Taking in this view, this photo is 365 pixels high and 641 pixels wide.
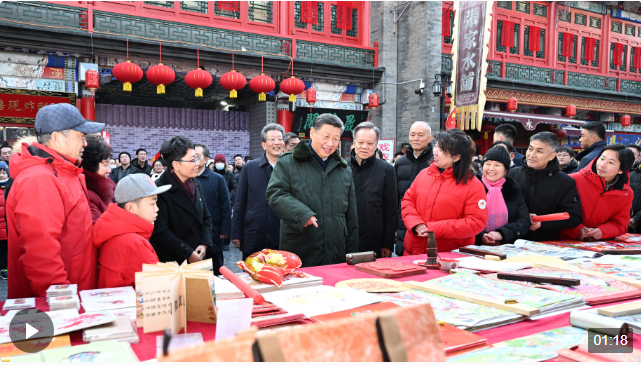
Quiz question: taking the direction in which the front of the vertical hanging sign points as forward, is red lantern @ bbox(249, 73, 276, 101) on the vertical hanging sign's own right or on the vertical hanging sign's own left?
on the vertical hanging sign's own right

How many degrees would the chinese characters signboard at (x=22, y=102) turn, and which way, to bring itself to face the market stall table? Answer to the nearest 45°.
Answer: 0° — it already faces it

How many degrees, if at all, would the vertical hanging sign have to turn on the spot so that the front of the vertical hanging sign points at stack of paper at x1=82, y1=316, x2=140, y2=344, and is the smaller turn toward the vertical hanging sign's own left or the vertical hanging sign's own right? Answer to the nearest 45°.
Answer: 0° — it already faces it

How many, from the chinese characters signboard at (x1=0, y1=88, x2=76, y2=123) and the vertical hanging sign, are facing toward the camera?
2

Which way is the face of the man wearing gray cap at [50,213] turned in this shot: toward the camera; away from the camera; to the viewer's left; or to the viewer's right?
to the viewer's right

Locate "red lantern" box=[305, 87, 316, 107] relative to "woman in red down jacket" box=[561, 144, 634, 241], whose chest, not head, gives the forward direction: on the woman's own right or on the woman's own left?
on the woman's own right

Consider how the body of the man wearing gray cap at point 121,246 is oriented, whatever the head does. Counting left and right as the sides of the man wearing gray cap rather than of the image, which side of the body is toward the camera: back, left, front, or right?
right

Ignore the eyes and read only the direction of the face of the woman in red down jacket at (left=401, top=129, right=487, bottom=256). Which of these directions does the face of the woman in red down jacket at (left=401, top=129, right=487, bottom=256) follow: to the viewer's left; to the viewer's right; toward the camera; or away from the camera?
to the viewer's left

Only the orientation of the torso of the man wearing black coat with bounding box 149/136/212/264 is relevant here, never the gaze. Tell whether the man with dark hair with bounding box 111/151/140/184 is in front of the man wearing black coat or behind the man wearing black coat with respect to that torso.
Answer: behind

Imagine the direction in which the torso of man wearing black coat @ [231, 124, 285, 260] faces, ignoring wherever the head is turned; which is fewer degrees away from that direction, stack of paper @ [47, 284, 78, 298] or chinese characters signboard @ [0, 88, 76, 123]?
the stack of paper

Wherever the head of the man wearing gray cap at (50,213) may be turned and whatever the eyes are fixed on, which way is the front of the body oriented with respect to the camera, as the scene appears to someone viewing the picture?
to the viewer's right

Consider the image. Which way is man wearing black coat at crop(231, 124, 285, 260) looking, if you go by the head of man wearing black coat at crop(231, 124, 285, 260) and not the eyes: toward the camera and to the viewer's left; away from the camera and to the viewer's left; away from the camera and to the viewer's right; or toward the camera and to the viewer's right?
toward the camera and to the viewer's right

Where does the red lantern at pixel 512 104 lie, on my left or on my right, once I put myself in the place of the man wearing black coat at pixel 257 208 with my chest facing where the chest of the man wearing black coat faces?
on my left
